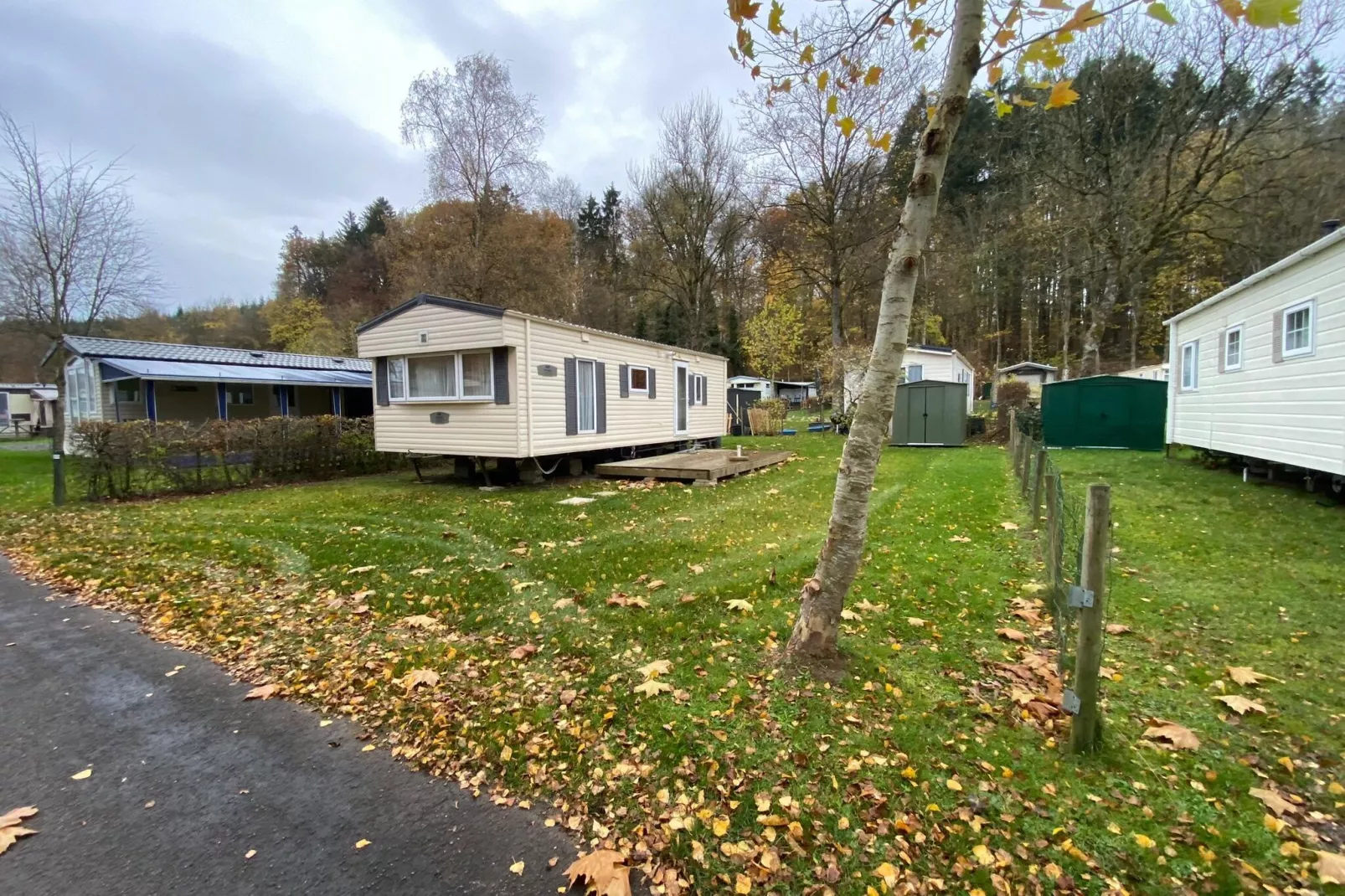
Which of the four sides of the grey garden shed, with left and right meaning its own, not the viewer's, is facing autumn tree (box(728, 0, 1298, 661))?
front

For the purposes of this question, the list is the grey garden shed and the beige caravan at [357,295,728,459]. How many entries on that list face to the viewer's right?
0

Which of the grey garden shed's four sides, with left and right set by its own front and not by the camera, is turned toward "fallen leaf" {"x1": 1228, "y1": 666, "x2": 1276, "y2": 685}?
front

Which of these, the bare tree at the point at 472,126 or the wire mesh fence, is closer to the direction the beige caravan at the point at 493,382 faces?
the wire mesh fence

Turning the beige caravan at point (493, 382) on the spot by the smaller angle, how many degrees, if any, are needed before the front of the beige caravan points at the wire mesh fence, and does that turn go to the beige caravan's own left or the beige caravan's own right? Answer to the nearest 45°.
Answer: approximately 90° to the beige caravan's own left

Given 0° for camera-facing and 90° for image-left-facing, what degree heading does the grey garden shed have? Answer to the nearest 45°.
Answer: approximately 0°

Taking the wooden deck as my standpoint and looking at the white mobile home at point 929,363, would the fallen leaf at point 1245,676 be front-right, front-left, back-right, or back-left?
back-right

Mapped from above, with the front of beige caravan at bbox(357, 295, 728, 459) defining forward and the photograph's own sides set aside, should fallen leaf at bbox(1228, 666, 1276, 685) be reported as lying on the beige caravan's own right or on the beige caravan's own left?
on the beige caravan's own left

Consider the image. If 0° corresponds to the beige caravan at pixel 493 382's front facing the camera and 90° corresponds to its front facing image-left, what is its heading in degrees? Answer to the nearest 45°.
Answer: approximately 45°

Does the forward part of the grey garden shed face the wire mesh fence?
yes

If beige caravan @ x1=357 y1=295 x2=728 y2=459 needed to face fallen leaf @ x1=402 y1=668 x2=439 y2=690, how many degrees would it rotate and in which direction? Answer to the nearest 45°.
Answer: approximately 45° to its left

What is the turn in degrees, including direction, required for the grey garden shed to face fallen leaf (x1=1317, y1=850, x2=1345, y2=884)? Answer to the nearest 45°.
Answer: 0° — it already faces it

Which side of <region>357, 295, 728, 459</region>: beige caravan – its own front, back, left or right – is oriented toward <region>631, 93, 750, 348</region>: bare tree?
back

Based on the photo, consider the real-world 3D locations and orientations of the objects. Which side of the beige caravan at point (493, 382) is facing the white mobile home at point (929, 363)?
back
